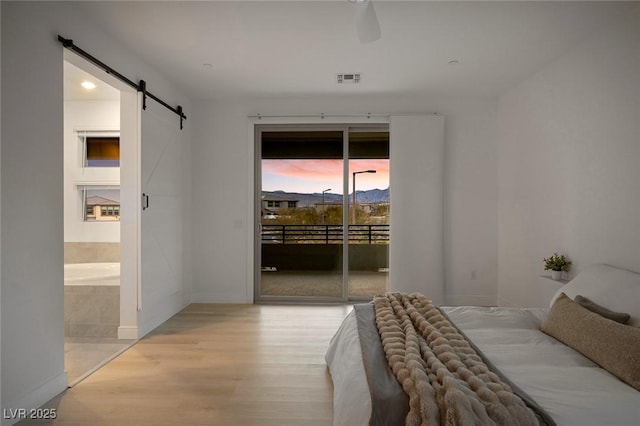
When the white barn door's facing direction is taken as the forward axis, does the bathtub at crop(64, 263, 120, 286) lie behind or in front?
behind

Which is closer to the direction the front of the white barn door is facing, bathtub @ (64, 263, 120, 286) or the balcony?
the balcony

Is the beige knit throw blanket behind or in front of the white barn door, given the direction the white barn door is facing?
in front

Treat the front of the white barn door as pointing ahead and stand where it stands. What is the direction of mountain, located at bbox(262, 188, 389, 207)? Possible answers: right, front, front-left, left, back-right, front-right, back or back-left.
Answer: front-left

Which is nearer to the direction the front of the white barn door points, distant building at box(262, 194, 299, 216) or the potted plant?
the potted plant

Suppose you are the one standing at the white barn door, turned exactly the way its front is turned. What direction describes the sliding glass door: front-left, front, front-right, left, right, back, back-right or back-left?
front-left

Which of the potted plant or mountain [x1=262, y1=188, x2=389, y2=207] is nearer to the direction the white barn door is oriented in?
the potted plant

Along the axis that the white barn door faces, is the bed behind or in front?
in front

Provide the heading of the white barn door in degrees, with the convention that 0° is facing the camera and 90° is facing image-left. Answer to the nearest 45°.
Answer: approximately 315°

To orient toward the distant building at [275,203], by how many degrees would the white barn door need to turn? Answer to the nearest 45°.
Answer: approximately 45° to its left
